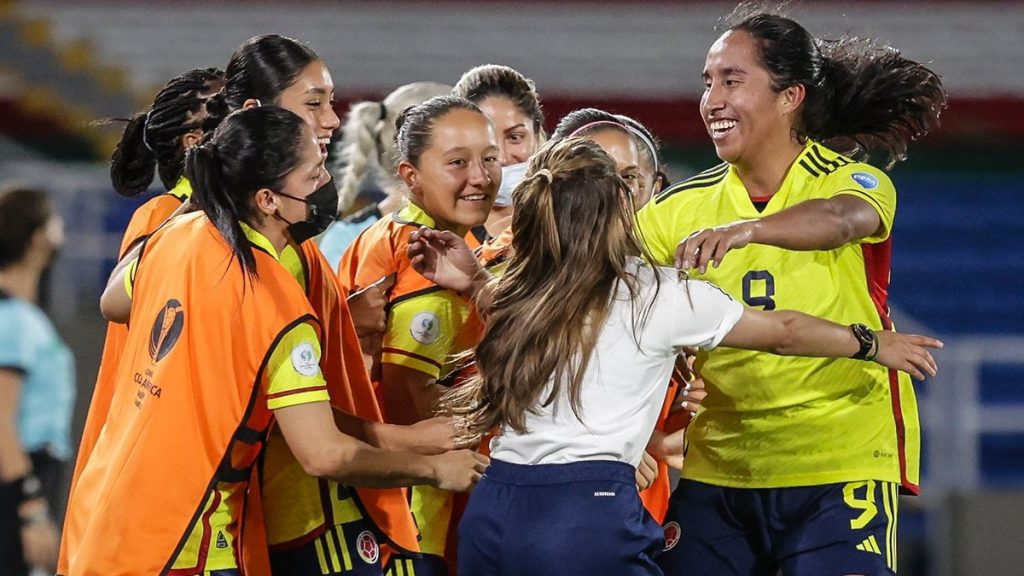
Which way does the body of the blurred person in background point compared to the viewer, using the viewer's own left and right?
facing to the right of the viewer

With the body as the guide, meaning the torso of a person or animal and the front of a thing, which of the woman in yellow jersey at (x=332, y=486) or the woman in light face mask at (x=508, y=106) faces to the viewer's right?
the woman in yellow jersey at (x=332, y=486)

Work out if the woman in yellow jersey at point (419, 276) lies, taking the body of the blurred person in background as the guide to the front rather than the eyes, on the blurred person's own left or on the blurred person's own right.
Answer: on the blurred person's own right

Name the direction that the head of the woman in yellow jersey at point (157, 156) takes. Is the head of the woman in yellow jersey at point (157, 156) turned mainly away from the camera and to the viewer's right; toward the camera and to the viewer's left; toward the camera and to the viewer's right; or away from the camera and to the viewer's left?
away from the camera and to the viewer's right

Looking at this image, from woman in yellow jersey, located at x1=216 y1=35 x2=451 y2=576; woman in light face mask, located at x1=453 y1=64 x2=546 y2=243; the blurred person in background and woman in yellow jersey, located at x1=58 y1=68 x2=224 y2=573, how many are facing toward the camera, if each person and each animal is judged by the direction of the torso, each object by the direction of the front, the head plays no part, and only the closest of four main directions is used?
1

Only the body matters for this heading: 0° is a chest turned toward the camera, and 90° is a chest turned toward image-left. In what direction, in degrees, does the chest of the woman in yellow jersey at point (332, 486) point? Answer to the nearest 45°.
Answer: approximately 270°

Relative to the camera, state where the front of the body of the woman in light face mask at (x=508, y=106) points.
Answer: toward the camera

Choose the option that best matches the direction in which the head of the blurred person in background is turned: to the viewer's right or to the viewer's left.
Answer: to the viewer's right

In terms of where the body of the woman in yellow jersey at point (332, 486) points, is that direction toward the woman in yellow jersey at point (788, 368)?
yes

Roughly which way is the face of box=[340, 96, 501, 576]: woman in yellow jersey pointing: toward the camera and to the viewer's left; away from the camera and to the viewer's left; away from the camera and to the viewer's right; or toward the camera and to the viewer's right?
toward the camera and to the viewer's right

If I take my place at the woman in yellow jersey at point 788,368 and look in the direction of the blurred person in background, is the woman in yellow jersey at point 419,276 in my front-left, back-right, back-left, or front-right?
front-left

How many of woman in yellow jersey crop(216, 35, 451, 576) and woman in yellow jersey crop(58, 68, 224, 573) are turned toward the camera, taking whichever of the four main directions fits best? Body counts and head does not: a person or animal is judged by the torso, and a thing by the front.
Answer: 0

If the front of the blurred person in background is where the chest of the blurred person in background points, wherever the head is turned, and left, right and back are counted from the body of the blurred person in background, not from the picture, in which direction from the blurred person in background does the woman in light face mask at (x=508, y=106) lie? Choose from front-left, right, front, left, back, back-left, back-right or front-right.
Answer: front-right
